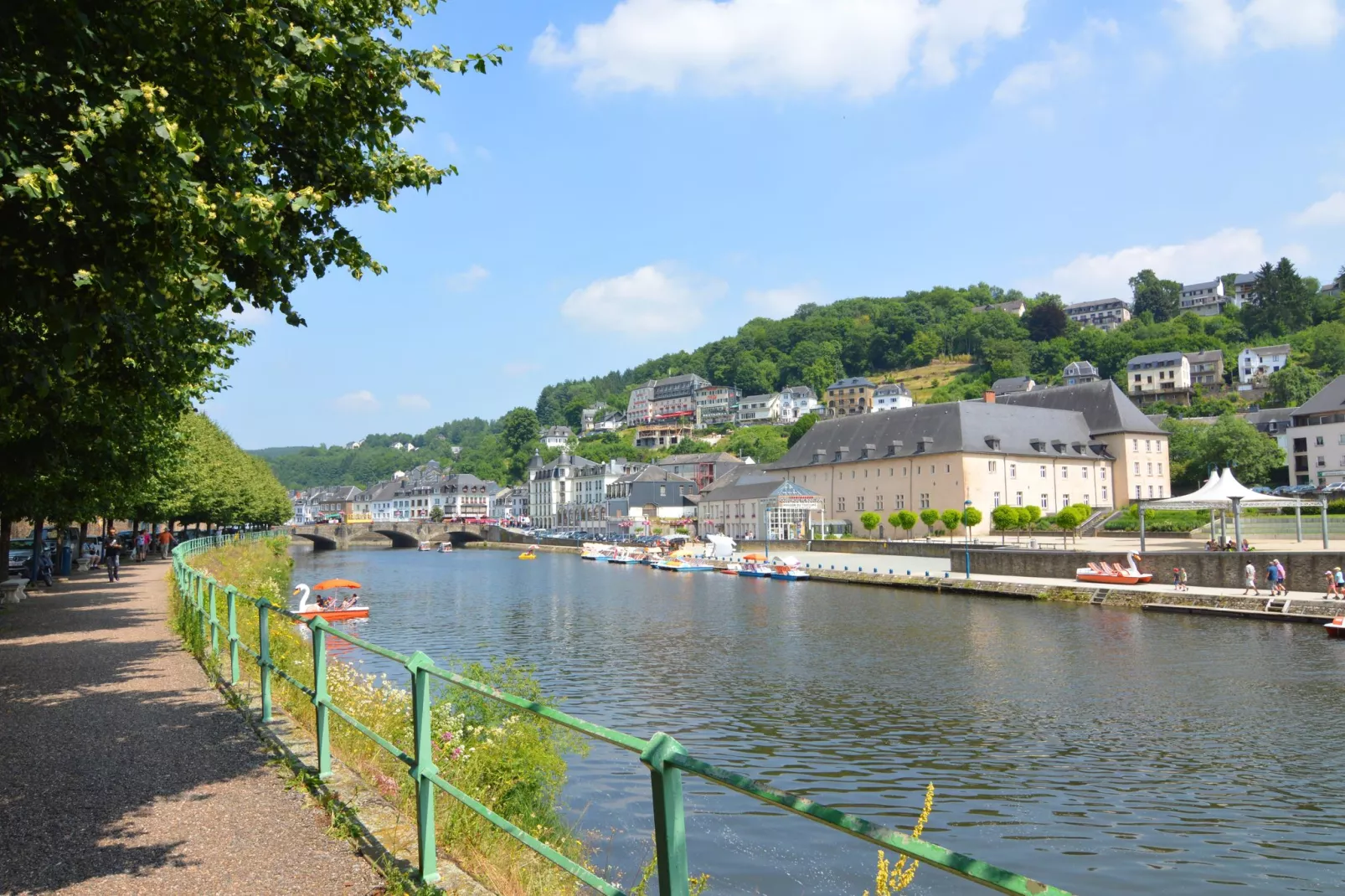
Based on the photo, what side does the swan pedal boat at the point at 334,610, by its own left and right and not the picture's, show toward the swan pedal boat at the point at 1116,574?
back

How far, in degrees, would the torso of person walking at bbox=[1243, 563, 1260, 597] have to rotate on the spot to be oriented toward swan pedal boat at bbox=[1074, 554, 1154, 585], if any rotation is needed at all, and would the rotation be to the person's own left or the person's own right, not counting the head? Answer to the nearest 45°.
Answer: approximately 45° to the person's own right

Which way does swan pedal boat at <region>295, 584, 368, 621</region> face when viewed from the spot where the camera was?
facing to the left of the viewer

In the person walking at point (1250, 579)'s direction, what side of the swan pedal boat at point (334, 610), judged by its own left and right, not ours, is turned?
back
